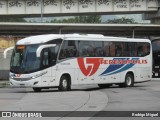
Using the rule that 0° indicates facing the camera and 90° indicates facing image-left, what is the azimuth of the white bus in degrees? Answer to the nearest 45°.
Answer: approximately 45°
